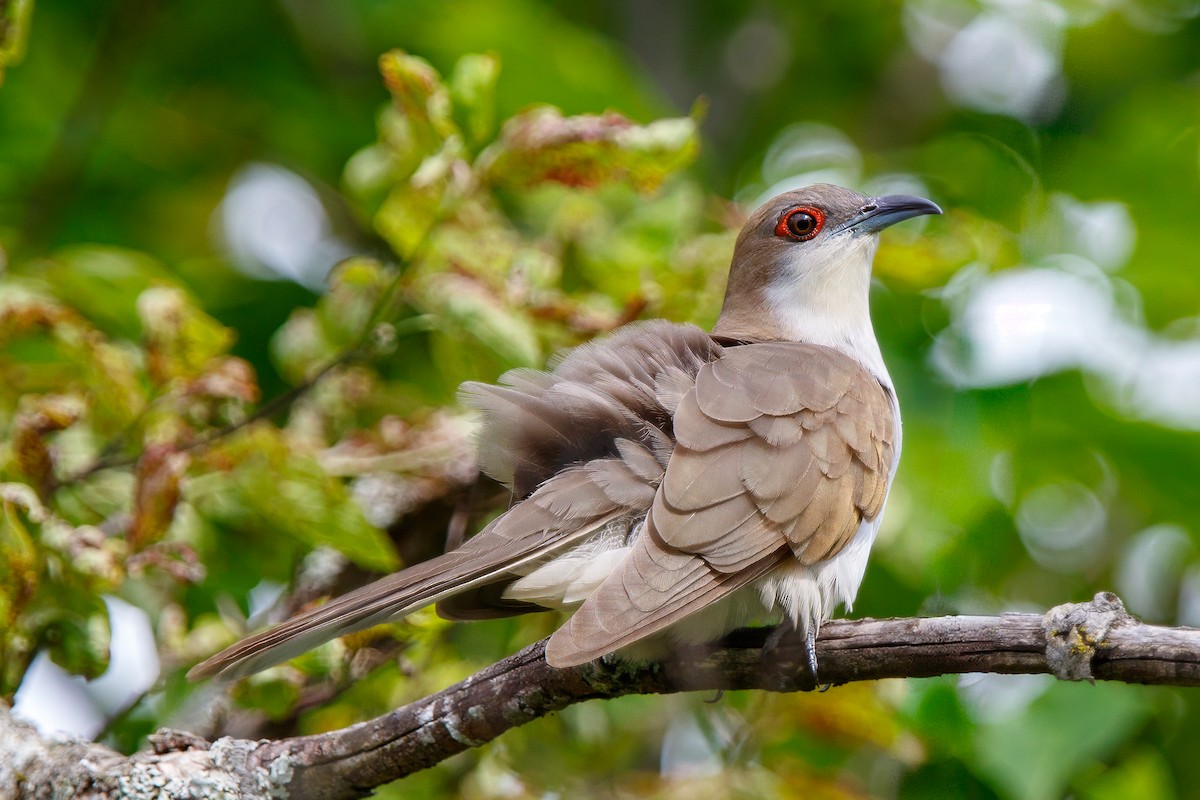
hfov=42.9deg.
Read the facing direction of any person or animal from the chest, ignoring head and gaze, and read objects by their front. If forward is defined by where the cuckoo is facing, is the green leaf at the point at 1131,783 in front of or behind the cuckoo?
in front

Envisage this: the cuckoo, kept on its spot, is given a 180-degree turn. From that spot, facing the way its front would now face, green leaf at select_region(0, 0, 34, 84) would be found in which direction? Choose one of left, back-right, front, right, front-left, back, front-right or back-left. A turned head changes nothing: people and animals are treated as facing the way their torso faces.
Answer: front

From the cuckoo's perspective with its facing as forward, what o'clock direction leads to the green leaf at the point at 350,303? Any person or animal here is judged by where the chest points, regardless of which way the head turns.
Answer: The green leaf is roughly at 7 o'clock from the cuckoo.

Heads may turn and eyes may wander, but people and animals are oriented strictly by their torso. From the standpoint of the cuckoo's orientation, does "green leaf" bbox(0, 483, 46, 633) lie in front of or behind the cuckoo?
behind

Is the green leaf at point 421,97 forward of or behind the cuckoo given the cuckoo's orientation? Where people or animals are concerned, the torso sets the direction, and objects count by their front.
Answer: behind

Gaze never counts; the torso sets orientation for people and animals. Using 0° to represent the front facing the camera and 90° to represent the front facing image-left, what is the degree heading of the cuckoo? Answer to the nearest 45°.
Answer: approximately 270°

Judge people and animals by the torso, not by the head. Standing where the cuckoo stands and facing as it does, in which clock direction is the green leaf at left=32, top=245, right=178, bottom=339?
The green leaf is roughly at 7 o'clock from the cuckoo.

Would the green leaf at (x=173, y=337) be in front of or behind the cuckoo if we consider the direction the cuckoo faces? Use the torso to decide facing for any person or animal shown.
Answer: behind
